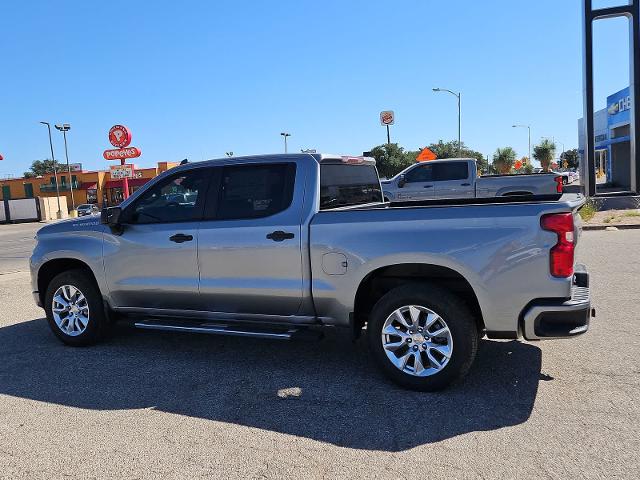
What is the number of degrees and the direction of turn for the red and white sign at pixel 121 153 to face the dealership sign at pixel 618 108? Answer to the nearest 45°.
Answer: approximately 90° to its left

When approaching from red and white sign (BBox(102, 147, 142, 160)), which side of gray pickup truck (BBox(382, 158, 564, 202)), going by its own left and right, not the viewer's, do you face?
front

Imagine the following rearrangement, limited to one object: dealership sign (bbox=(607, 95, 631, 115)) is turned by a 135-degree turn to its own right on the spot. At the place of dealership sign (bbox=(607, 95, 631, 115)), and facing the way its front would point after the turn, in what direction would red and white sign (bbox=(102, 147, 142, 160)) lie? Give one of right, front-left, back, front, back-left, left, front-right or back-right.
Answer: back-left

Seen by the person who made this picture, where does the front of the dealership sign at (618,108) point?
facing the viewer and to the left of the viewer

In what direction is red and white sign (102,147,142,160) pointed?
toward the camera

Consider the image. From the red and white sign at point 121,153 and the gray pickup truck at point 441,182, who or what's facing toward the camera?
the red and white sign

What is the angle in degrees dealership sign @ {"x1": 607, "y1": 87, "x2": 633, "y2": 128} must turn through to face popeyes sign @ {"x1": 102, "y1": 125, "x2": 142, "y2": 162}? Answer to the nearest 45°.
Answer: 0° — it already faces it

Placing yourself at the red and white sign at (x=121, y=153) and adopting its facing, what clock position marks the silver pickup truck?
The silver pickup truck is roughly at 12 o'clock from the red and white sign.

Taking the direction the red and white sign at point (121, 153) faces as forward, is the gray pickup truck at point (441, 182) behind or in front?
in front

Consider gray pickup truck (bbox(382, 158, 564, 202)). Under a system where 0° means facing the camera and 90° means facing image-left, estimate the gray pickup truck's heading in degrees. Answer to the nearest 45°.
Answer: approximately 90°

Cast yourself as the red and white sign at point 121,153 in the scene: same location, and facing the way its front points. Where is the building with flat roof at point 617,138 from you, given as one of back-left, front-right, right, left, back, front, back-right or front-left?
left

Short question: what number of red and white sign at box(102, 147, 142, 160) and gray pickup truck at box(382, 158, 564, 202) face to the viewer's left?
1

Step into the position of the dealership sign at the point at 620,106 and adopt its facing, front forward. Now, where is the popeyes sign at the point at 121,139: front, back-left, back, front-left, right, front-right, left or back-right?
front

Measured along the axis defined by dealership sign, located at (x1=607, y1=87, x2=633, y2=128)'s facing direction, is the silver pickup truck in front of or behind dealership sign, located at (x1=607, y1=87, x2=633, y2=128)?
in front
